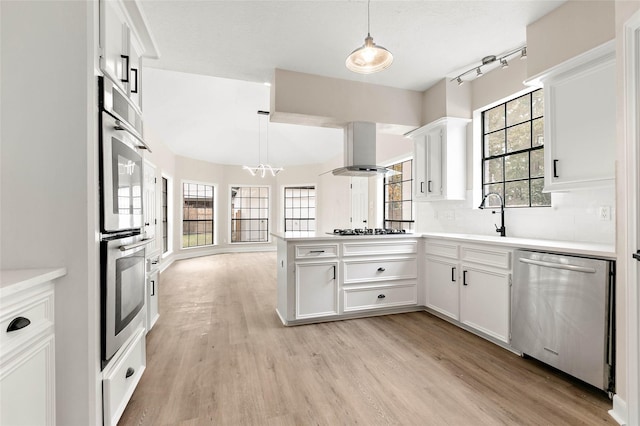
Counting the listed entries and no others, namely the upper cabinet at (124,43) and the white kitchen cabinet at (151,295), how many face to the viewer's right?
2

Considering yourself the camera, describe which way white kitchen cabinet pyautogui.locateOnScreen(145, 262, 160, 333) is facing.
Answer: facing to the right of the viewer

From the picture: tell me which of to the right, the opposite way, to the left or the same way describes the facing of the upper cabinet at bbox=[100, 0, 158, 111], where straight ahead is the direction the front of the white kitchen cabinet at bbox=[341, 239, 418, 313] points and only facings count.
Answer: to the left

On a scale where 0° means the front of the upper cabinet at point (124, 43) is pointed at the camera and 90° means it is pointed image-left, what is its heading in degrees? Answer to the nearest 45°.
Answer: approximately 270°

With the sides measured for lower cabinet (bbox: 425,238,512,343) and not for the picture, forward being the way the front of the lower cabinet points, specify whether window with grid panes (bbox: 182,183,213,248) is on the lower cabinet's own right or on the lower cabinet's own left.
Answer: on the lower cabinet's own right

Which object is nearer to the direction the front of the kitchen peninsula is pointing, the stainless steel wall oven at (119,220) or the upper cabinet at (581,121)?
the stainless steel wall oven

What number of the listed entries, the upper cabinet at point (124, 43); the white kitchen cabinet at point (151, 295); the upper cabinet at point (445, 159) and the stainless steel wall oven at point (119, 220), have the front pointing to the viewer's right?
3

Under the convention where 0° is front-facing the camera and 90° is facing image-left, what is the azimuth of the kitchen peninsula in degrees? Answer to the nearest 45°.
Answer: approximately 0°

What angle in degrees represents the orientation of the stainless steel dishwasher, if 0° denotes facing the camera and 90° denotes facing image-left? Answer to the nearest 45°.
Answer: approximately 45°

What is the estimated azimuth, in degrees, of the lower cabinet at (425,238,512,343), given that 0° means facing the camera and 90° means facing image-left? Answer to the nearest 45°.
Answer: approximately 45°
